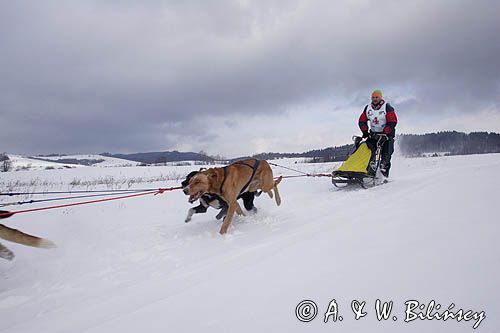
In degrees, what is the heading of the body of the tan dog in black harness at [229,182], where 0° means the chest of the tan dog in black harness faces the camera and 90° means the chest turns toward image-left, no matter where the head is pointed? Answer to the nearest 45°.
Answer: approximately 45°

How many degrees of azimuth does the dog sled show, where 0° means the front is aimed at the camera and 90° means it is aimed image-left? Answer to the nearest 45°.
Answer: approximately 45°

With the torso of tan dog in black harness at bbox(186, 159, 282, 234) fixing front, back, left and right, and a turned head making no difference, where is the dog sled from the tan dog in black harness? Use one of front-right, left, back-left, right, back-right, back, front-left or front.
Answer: back

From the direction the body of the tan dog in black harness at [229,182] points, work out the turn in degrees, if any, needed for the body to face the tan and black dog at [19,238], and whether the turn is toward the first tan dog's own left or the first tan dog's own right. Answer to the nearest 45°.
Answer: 0° — it already faces it

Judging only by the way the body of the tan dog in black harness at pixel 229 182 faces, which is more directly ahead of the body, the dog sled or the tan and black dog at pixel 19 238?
the tan and black dog

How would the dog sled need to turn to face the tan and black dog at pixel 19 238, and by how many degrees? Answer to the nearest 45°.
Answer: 0° — it already faces it
